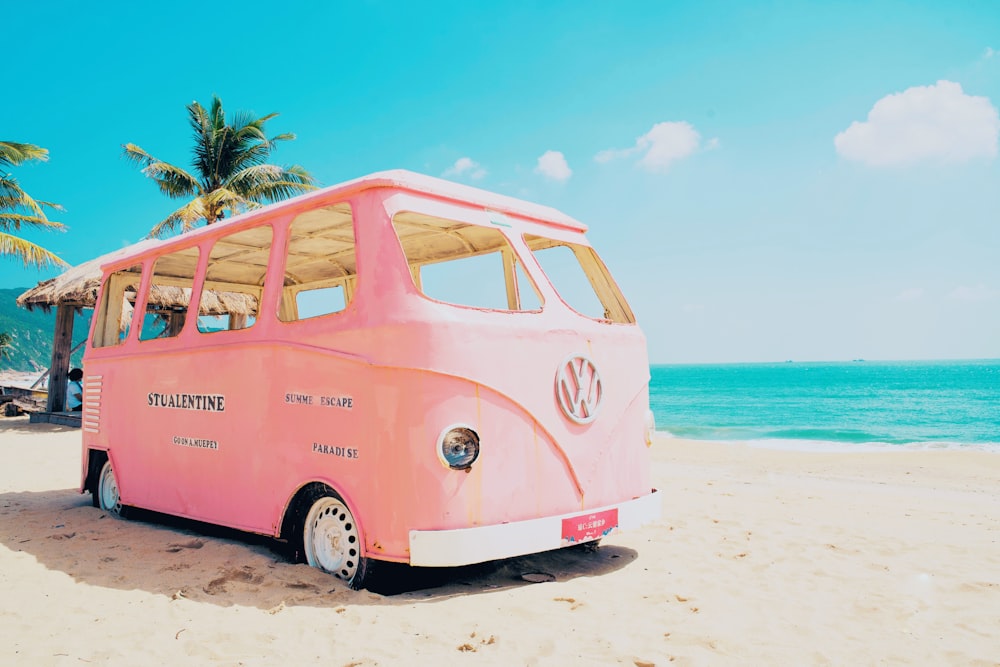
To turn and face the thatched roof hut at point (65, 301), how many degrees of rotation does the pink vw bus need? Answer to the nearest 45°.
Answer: approximately 180°

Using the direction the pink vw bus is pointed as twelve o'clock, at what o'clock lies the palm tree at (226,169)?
The palm tree is roughly at 7 o'clock from the pink vw bus.

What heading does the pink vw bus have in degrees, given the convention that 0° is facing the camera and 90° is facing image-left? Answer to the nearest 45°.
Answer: approximately 315°
